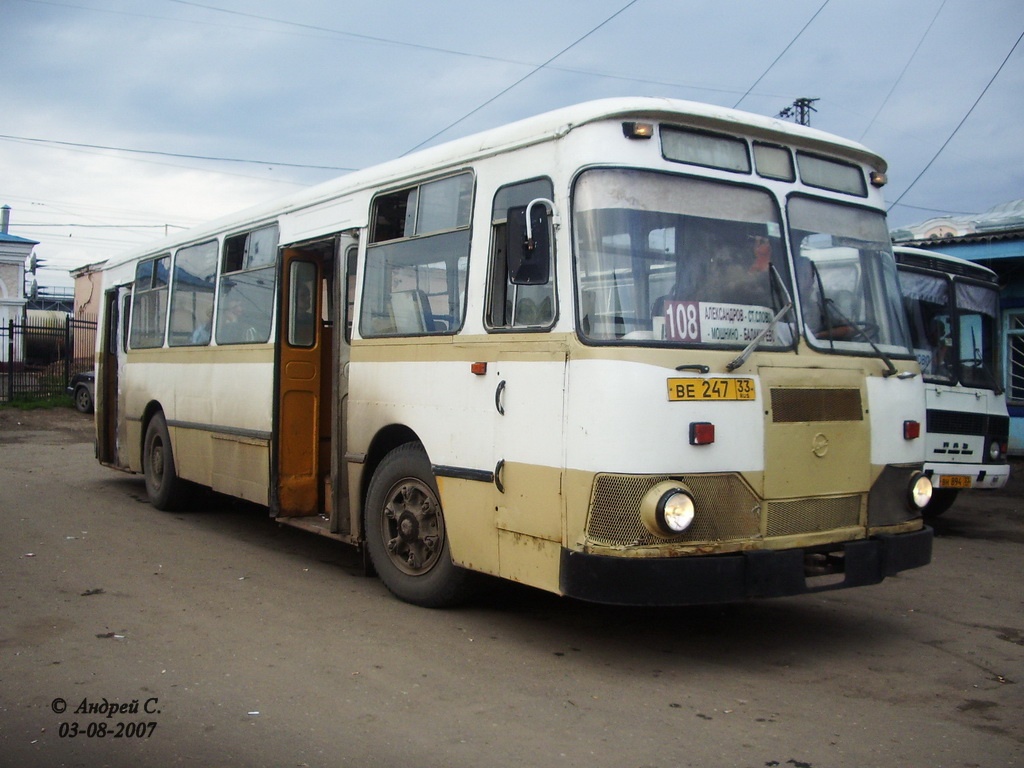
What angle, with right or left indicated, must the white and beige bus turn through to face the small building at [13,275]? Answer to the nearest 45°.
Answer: approximately 180°

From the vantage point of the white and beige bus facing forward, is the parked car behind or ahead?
behind

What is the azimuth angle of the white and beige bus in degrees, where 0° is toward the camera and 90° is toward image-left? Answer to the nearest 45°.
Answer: approximately 315°

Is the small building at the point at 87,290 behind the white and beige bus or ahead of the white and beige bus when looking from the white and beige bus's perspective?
behind

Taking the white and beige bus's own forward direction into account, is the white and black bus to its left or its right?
on its left

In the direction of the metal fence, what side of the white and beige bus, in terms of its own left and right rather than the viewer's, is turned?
back
